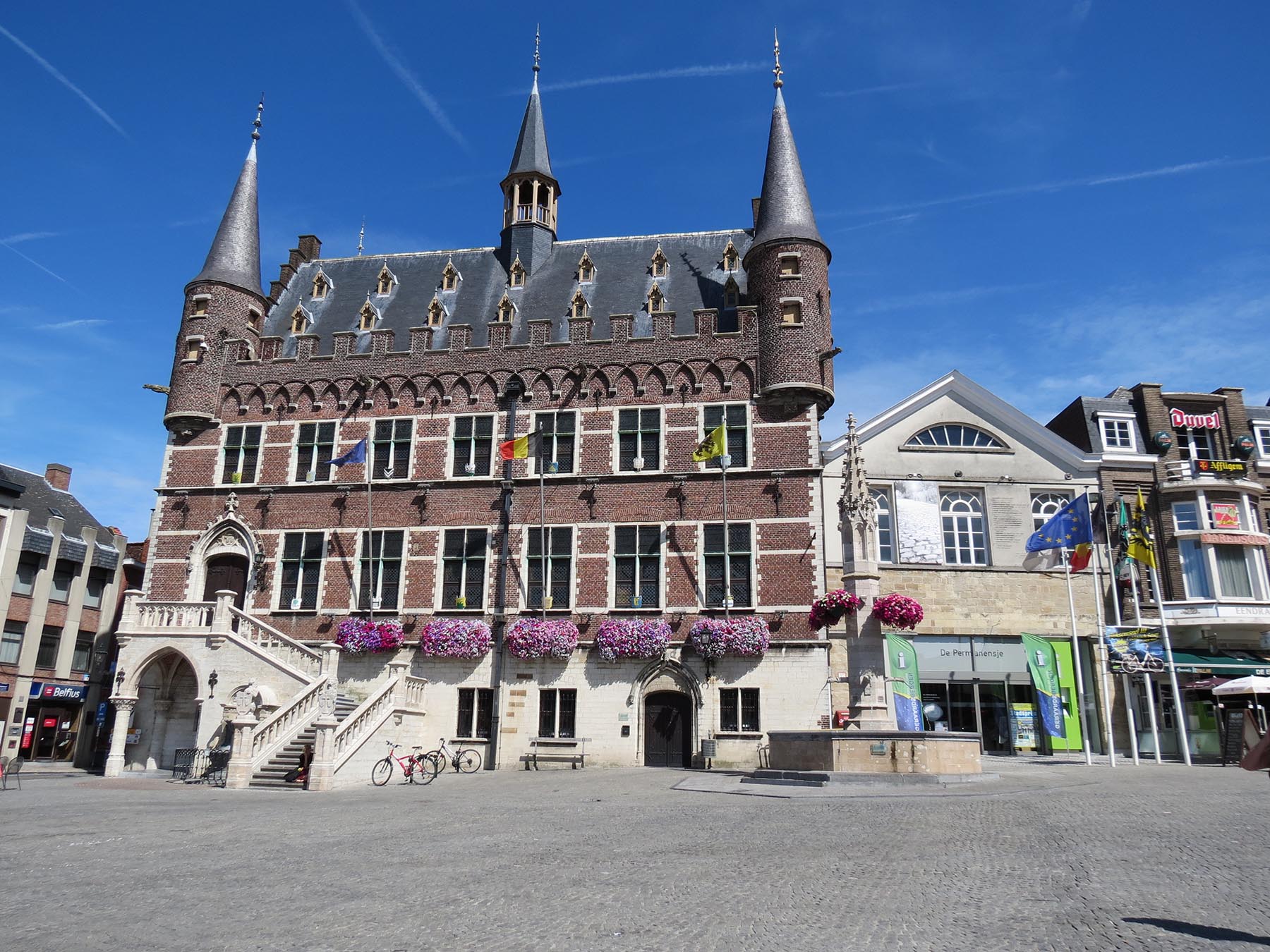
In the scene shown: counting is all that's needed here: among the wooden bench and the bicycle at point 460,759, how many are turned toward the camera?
1

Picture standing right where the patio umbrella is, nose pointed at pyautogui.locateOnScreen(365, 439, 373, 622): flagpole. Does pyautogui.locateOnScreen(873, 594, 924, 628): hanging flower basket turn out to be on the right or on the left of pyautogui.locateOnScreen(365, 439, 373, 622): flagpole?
left

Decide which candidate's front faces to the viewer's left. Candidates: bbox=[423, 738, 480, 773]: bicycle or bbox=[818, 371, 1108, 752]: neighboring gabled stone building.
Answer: the bicycle

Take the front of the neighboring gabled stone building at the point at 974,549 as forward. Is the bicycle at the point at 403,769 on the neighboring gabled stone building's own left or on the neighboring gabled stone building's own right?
on the neighboring gabled stone building's own right

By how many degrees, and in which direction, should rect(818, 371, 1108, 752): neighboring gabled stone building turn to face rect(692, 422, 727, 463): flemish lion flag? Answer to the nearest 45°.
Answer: approximately 45° to its right

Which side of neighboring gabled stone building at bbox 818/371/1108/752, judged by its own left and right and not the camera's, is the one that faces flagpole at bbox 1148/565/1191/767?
left

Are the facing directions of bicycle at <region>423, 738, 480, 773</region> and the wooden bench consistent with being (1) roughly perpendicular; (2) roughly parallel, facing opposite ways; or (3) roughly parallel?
roughly perpendicular

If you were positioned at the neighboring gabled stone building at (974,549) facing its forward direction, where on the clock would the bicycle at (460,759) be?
The bicycle is roughly at 2 o'clock from the neighboring gabled stone building.

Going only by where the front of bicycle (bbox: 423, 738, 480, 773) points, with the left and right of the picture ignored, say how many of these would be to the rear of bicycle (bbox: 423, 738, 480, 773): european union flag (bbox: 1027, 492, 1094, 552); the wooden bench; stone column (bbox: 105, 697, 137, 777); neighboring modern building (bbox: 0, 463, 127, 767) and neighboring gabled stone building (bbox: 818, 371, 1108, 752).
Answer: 3

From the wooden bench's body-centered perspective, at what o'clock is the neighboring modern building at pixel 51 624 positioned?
The neighboring modern building is roughly at 4 o'clock from the wooden bench.

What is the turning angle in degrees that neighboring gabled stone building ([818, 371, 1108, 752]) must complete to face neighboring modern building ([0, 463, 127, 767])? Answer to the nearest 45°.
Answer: approximately 90° to its right

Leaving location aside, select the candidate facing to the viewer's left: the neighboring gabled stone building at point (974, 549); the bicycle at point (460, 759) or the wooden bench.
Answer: the bicycle
